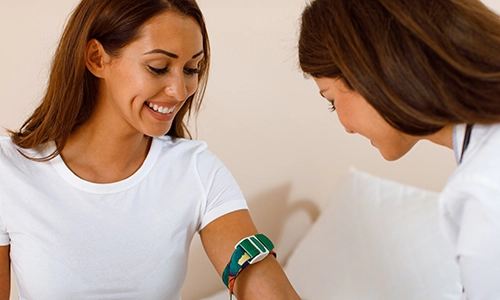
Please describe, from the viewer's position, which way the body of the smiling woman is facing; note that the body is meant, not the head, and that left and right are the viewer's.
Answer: facing the viewer
